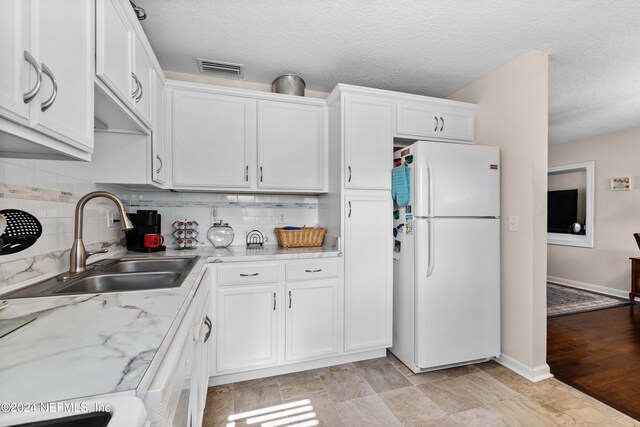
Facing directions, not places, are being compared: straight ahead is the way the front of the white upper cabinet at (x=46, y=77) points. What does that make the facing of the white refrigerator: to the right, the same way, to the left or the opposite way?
to the right

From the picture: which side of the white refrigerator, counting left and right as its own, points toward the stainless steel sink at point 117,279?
right

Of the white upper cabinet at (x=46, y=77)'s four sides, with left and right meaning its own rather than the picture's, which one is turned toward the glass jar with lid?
left

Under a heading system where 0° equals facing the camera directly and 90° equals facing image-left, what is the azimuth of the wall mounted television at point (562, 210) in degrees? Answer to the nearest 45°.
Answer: approximately 45°

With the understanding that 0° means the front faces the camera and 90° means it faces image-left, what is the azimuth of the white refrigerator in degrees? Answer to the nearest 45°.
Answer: approximately 315°

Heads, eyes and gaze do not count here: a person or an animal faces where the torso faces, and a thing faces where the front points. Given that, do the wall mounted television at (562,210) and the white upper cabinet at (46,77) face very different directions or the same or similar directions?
very different directions
